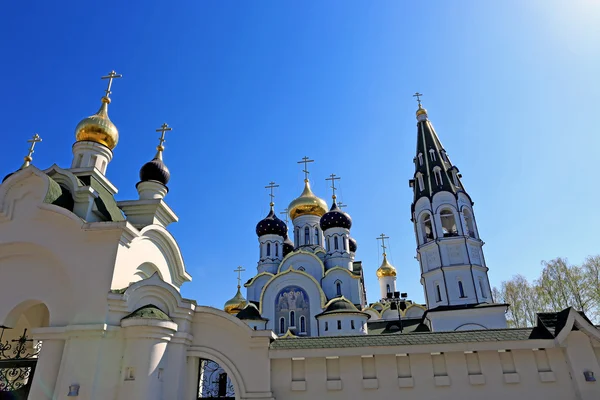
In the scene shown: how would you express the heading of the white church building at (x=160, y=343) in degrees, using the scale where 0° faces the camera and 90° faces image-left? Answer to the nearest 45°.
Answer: approximately 0°

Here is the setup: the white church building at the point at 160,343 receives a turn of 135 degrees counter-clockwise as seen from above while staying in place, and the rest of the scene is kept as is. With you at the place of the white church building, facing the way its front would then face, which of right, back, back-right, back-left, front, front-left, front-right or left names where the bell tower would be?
front
